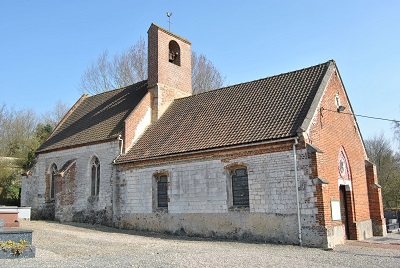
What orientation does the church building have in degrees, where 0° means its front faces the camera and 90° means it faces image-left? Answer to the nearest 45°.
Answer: approximately 315°
